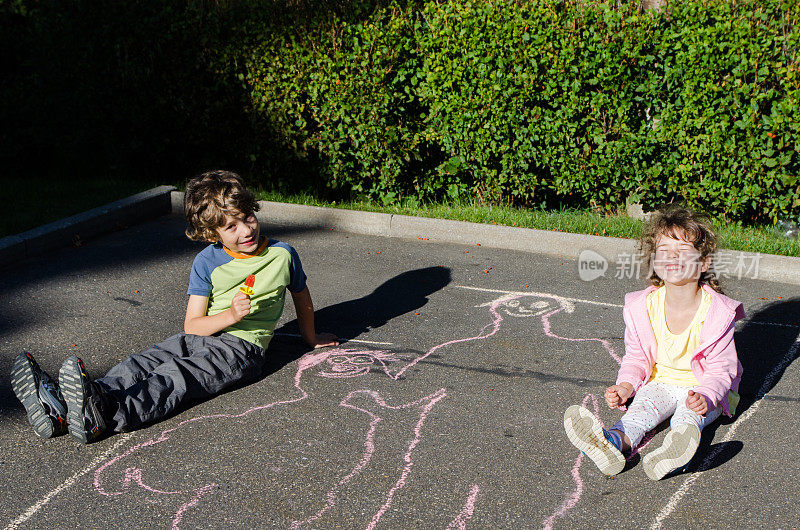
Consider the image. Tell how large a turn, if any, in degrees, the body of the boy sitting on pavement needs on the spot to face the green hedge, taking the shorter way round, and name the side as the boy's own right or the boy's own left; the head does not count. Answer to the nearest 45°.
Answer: approximately 180°

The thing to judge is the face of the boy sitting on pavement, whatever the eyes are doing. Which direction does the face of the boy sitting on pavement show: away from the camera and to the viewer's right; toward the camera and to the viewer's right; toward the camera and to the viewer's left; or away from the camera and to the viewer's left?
toward the camera and to the viewer's right

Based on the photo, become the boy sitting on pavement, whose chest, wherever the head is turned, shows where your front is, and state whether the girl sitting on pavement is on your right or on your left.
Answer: on your left

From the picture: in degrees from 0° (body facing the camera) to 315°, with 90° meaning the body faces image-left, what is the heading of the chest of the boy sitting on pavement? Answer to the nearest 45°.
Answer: approximately 45°
